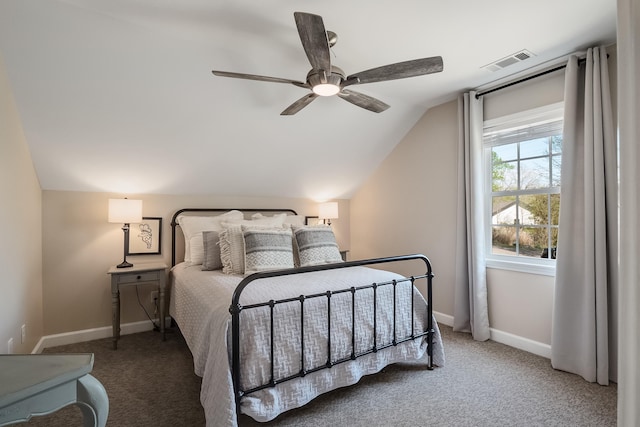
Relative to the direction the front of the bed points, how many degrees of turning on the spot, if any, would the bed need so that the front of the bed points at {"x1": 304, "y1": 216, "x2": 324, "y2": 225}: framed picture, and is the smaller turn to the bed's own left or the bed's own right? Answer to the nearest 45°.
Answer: approximately 135° to the bed's own left

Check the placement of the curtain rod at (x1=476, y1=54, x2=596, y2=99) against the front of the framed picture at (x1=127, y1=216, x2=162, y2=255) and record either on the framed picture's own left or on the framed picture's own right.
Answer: on the framed picture's own left

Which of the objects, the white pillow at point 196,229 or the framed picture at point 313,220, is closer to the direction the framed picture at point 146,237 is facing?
the white pillow

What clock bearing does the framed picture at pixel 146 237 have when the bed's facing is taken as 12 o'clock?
The framed picture is roughly at 4 o'clock from the bed.

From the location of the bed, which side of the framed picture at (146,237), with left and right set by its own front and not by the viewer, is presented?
front

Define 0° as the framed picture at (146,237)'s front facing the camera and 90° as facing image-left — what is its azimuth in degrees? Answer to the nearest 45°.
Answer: approximately 0°

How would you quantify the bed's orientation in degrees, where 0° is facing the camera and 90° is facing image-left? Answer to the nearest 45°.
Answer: approximately 315°

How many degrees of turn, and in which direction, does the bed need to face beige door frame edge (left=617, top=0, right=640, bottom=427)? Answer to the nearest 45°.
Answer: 0° — it already faces it

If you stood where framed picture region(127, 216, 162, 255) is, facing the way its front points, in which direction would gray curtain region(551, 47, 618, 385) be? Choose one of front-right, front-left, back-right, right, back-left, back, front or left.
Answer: front-left

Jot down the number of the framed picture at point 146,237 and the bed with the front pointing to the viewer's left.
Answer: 0

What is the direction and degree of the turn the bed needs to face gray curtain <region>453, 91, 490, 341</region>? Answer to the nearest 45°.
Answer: approximately 90° to its left

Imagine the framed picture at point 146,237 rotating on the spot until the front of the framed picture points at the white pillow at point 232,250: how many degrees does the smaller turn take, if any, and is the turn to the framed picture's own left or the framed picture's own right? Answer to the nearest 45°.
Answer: approximately 45° to the framed picture's own left
